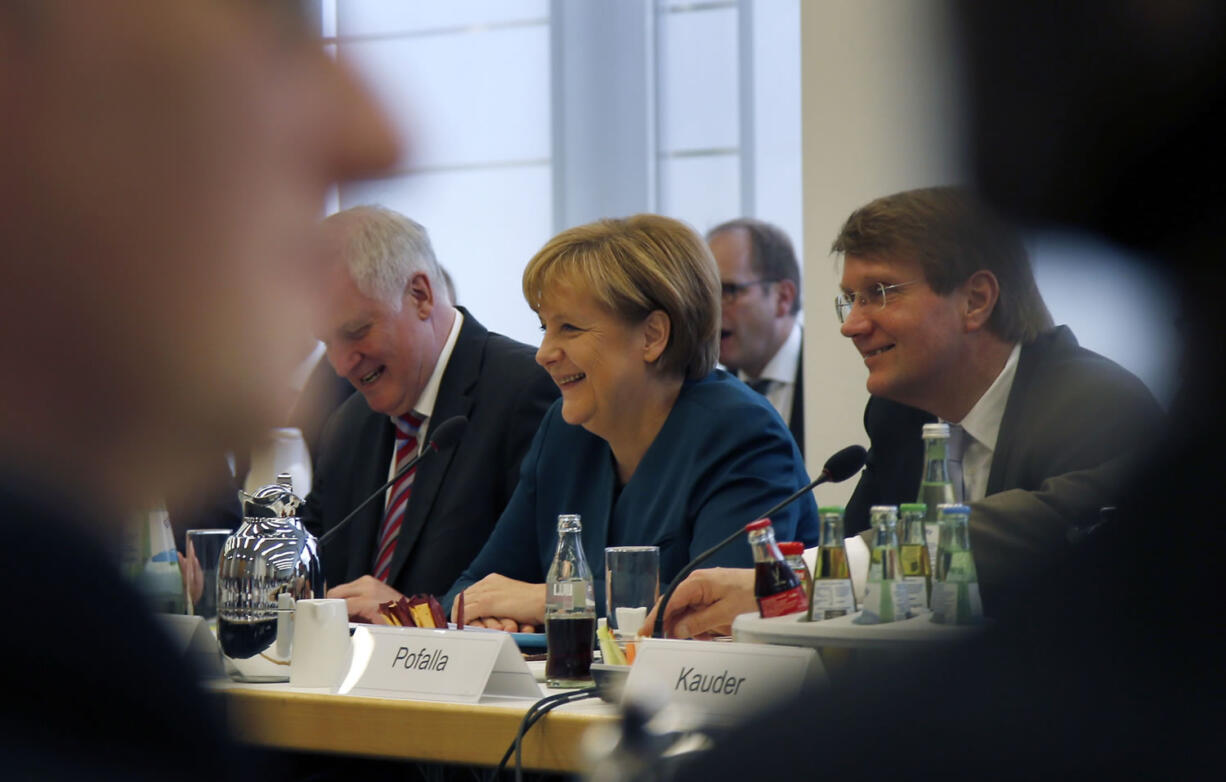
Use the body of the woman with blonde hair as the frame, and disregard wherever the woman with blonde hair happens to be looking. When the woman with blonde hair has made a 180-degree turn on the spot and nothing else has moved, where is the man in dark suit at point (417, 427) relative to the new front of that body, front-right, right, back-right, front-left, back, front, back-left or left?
left

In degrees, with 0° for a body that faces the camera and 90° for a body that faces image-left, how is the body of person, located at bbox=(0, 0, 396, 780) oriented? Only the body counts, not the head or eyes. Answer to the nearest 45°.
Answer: approximately 270°

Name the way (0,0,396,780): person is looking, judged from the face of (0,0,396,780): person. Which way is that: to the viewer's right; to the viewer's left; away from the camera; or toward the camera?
to the viewer's right

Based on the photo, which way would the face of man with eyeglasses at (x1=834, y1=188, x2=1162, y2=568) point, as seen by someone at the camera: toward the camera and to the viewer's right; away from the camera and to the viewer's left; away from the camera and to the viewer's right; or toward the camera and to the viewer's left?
toward the camera and to the viewer's left

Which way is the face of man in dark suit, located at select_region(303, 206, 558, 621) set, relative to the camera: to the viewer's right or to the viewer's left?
to the viewer's left
